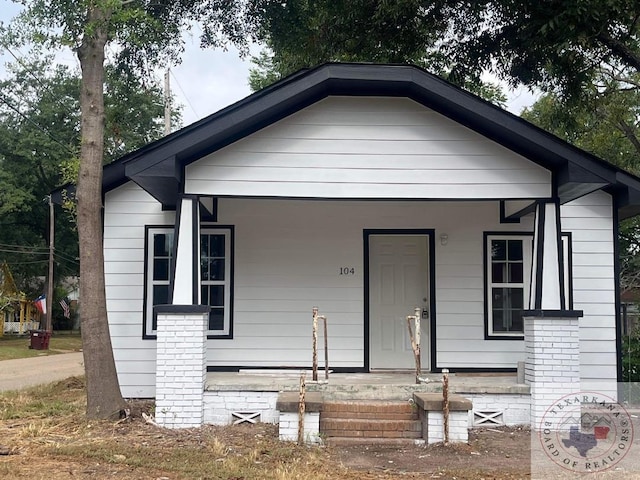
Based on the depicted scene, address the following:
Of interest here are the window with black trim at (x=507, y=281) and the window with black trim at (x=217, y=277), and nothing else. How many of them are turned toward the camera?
2

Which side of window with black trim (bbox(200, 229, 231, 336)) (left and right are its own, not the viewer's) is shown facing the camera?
front

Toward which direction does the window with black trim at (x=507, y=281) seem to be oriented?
toward the camera

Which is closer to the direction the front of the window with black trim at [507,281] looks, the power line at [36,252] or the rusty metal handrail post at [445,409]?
the rusty metal handrail post

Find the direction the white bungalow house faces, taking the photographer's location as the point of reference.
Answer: facing the viewer

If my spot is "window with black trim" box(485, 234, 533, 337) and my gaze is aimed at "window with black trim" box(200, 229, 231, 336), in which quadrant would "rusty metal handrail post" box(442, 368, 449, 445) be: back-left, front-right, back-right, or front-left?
front-left

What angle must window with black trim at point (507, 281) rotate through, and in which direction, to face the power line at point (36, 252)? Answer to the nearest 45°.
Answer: approximately 135° to its right

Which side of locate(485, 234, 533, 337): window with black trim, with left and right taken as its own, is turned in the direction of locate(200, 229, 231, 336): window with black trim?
right

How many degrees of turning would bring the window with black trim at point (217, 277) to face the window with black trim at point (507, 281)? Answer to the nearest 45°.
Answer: approximately 90° to its left

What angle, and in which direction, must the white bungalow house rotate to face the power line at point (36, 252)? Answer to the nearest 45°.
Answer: approximately 135° to its right

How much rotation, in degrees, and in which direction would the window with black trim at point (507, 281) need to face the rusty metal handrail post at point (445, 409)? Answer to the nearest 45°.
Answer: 0° — it already faces it

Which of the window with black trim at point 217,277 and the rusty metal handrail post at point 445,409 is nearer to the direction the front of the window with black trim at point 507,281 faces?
the rusty metal handrail post
